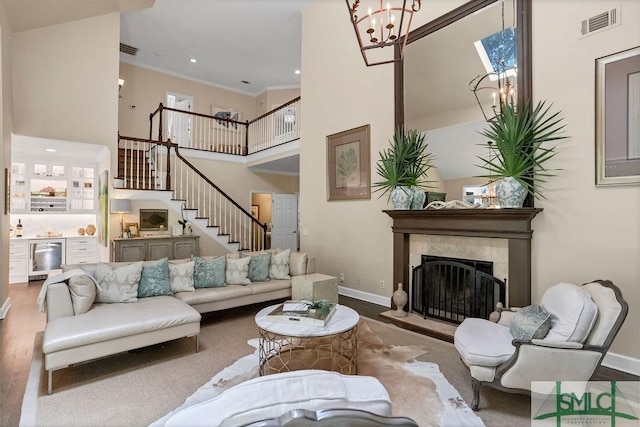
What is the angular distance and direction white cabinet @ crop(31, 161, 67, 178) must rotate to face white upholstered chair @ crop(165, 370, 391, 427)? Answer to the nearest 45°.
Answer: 0° — it already faces it

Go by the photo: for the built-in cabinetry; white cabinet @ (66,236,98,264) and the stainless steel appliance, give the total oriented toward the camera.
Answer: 3

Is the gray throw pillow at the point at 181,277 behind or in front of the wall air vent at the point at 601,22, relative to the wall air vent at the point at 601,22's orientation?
in front

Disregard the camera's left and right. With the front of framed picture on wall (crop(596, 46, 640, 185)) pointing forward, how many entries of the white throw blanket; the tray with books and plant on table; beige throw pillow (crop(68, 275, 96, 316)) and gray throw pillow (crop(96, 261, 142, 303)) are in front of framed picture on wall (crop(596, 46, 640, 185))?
4

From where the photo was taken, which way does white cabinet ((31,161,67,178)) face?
toward the camera

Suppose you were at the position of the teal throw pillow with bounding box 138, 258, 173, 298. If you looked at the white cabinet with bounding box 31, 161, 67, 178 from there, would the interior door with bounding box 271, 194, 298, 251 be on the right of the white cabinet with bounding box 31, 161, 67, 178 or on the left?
right

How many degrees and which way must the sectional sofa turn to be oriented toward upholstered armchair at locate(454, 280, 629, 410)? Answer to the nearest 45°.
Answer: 0° — it already faces it

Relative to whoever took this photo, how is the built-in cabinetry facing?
facing the viewer

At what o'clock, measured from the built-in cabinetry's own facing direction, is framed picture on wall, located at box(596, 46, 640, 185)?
The framed picture on wall is roughly at 11 o'clock from the built-in cabinetry.

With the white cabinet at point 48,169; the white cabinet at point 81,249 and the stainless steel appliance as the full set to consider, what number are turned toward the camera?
3

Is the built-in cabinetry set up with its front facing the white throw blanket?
yes

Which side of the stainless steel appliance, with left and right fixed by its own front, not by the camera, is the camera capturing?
front
